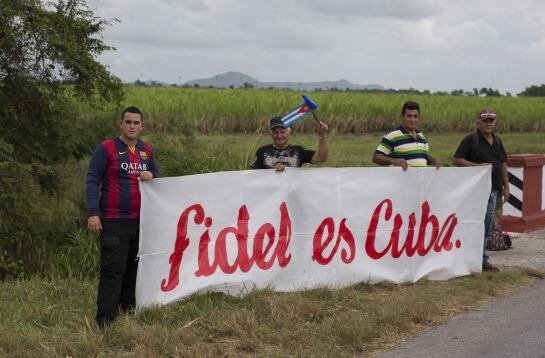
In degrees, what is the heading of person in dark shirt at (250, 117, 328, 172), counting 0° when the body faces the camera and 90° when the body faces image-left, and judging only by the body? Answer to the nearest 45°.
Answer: approximately 0°

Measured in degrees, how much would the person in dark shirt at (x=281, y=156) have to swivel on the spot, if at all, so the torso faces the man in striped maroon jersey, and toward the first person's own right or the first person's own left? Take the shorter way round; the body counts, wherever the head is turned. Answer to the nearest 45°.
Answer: approximately 45° to the first person's own right

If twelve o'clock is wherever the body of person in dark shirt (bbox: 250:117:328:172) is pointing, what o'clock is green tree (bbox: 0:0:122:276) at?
The green tree is roughly at 4 o'clock from the person in dark shirt.

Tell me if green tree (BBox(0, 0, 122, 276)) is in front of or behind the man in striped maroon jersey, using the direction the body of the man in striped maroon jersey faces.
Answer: behind

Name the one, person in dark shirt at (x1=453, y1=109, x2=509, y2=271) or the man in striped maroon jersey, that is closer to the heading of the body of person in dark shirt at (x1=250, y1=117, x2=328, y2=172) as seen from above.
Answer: the man in striped maroon jersey

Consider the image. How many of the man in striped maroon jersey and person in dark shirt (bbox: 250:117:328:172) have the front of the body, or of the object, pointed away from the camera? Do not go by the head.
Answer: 0

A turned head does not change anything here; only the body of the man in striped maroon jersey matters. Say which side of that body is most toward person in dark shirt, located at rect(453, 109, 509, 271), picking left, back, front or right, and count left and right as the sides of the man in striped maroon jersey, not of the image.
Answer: left

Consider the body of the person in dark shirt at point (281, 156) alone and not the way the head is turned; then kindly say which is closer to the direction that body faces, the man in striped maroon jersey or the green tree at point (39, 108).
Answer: the man in striped maroon jersey

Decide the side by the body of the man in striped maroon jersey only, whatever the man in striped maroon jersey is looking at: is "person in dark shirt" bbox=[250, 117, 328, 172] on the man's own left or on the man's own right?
on the man's own left

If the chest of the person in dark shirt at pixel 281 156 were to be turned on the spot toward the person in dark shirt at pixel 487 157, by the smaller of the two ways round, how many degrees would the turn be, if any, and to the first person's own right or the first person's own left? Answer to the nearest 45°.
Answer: approximately 135° to the first person's own left

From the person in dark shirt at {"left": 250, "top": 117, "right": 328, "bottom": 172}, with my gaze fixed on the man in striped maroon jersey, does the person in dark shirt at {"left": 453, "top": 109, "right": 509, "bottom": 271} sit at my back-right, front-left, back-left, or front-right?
back-left

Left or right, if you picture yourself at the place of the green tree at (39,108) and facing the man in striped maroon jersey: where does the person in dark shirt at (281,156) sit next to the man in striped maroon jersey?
left
